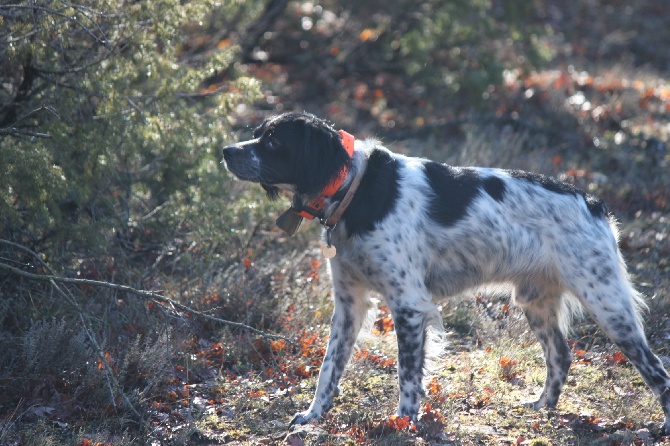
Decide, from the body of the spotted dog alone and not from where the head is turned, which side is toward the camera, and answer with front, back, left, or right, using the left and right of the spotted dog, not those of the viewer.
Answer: left
